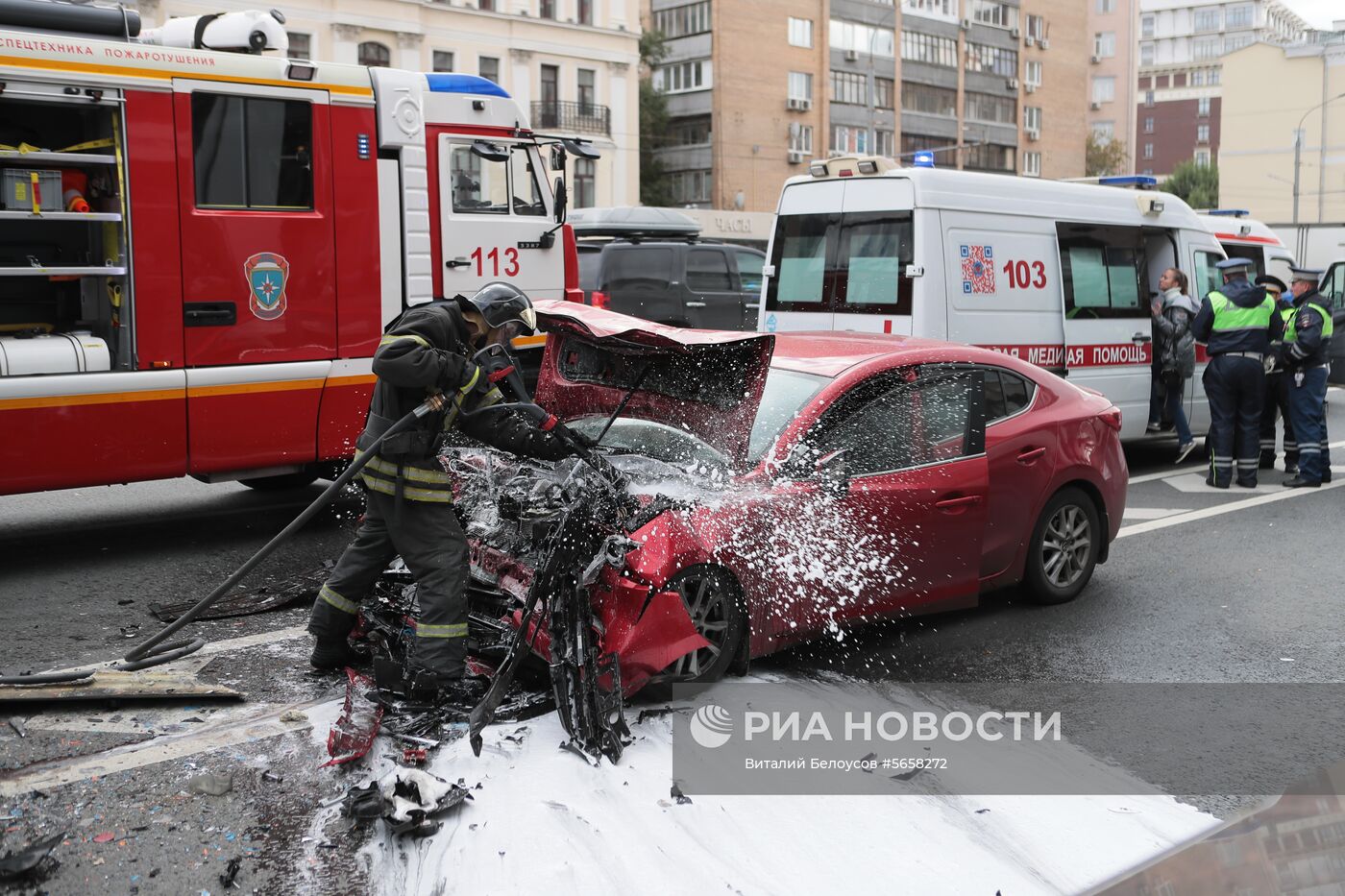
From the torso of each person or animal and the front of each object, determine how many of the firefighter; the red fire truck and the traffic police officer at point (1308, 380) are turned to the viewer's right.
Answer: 2

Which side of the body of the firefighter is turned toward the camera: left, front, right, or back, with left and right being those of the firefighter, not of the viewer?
right

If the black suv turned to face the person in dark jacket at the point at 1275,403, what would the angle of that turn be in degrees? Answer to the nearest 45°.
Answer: approximately 90° to its right

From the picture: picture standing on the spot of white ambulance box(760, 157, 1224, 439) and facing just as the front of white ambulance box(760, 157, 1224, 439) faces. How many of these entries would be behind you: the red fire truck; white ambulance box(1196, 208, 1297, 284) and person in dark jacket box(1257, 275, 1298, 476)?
1

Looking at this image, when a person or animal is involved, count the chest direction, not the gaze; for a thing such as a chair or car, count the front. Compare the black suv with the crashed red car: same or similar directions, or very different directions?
very different directions

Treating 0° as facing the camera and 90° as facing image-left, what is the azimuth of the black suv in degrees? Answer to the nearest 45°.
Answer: approximately 225°

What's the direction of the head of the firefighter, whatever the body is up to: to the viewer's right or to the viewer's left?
to the viewer's right

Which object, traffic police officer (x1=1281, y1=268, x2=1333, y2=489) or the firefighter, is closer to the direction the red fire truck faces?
the traffic police officer

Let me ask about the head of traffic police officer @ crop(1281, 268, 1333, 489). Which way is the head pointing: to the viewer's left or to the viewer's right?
to the viewer's left

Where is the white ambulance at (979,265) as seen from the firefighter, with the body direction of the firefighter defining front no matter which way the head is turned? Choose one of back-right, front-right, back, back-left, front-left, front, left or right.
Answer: front-left

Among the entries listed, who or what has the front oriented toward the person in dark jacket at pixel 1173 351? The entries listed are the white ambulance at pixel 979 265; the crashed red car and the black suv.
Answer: the white ambulance

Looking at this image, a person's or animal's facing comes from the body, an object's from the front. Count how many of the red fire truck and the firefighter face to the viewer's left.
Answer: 0
